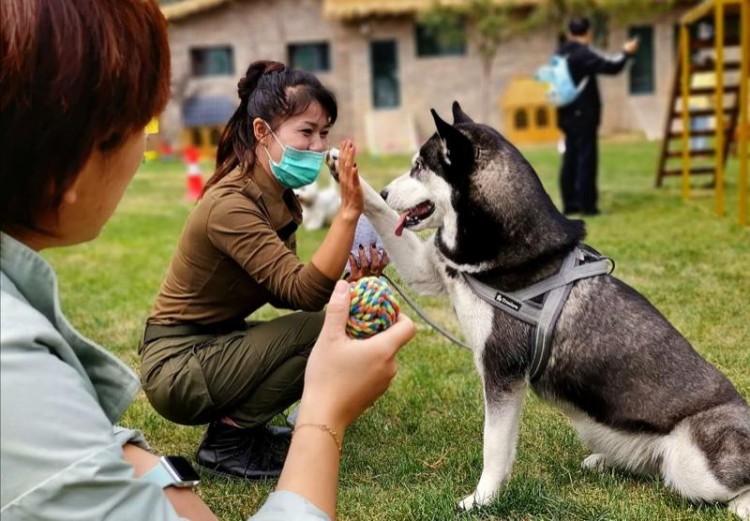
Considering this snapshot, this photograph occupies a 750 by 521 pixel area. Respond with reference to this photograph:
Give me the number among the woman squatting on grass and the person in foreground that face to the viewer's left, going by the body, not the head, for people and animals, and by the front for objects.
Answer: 0

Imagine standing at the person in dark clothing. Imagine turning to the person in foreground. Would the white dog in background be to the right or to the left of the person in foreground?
right

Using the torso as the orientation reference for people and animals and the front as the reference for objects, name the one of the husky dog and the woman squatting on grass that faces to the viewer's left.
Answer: the husky dog

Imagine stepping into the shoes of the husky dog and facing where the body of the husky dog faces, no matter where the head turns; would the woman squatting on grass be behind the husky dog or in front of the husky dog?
in front

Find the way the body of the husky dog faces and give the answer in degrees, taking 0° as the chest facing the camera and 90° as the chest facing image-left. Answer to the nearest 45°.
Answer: approximately 90°

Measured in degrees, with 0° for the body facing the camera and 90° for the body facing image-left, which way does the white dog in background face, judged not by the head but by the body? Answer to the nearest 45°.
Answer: approximately 45°

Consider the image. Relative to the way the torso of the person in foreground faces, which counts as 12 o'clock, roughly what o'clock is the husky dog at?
The husky dog is roughly at 12 o'clock from the person in foreground.

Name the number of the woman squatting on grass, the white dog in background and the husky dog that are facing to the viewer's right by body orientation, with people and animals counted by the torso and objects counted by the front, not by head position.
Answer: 1

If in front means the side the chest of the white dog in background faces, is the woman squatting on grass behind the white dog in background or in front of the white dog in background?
in front

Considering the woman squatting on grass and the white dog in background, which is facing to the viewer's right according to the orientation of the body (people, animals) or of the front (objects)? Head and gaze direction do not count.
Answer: the woman squatting on grass

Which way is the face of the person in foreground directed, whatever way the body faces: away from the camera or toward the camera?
away from the camera

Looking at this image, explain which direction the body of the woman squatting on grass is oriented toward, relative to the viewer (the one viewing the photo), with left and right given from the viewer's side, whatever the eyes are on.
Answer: facing to the right of the viewer

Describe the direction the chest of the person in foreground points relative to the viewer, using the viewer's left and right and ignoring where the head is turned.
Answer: facing away from the viewer and to the right of the viewer
